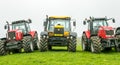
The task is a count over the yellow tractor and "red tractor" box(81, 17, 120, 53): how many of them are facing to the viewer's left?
0

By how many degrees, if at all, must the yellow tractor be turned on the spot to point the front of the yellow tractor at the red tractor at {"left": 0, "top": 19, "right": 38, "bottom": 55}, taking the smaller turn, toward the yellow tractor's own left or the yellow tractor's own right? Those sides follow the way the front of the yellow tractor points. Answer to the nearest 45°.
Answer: approximately 90° to the yellow tractor's own right

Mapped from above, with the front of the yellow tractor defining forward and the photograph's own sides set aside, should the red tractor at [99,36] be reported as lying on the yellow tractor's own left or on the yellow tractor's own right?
on the yellow tractor's own left

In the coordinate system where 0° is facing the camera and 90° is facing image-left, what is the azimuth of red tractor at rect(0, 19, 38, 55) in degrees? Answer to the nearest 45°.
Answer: approximately 45°

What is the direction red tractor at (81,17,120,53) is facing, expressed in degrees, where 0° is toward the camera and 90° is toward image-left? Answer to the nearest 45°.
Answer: approximately 315°

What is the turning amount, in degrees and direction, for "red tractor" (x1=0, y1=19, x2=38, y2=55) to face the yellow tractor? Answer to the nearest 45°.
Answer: approximately 135° to its left

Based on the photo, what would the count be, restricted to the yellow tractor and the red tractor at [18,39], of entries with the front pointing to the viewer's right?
0

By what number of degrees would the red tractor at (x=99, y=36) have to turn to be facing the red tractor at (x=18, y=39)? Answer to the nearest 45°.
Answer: approximately 135° to its right

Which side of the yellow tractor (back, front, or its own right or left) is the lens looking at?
front
